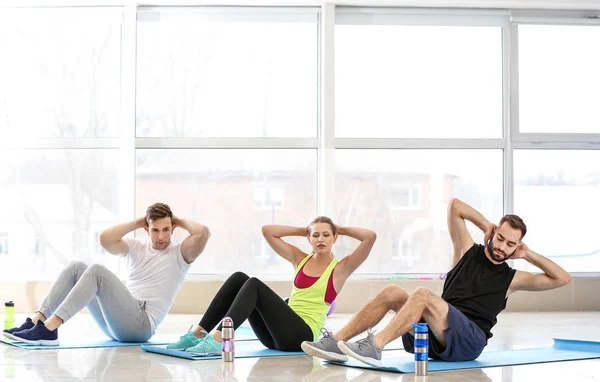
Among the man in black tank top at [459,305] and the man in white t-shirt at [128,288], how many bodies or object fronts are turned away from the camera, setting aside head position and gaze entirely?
0

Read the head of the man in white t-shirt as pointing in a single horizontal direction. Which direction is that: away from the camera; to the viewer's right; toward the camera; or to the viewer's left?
toward the camera

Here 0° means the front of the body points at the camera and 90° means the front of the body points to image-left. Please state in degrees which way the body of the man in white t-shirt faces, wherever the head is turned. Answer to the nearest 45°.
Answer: approximately 45°

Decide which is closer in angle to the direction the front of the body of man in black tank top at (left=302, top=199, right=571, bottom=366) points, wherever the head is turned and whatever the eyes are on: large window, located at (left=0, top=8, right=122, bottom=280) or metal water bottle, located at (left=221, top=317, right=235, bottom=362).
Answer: the metal water bottle

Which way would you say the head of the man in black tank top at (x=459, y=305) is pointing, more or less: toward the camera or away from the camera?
toward the camera

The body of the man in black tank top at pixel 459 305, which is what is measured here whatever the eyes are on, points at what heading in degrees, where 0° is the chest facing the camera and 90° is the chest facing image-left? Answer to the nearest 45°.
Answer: approximately 45°
